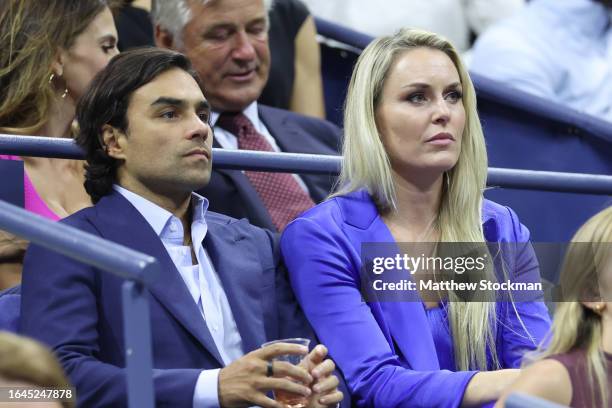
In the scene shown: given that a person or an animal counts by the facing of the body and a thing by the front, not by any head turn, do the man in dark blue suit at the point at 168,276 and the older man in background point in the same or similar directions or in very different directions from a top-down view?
same or similar directions

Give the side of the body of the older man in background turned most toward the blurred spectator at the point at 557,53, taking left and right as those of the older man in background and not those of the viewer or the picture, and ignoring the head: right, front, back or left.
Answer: left

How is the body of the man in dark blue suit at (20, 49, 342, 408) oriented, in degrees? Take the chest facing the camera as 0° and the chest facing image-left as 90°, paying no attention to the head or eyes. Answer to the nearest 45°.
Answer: approximately 315°

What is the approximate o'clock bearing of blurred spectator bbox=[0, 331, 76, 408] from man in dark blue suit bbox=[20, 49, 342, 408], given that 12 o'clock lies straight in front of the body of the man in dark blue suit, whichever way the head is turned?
The blurred spectator is roughly at 2 o'clock from the man in dark blue suit.

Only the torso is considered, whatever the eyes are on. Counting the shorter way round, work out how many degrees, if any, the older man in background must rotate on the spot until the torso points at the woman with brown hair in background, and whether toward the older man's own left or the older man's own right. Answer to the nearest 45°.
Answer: approximately 90° to the older man's own right

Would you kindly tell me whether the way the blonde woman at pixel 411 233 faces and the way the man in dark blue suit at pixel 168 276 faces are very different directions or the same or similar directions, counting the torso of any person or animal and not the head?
same or similar directions

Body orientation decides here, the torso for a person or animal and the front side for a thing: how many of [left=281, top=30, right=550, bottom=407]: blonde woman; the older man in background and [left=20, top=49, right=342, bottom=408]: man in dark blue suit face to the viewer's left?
0

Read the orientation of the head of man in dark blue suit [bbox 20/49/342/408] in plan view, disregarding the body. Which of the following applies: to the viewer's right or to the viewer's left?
to the viewer's right

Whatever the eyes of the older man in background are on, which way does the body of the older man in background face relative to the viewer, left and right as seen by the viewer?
facing the viewer and to the right of the viewer

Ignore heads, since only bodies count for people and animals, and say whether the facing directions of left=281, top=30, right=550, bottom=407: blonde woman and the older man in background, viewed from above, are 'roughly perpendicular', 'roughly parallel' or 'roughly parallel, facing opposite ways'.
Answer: roughly parallel
